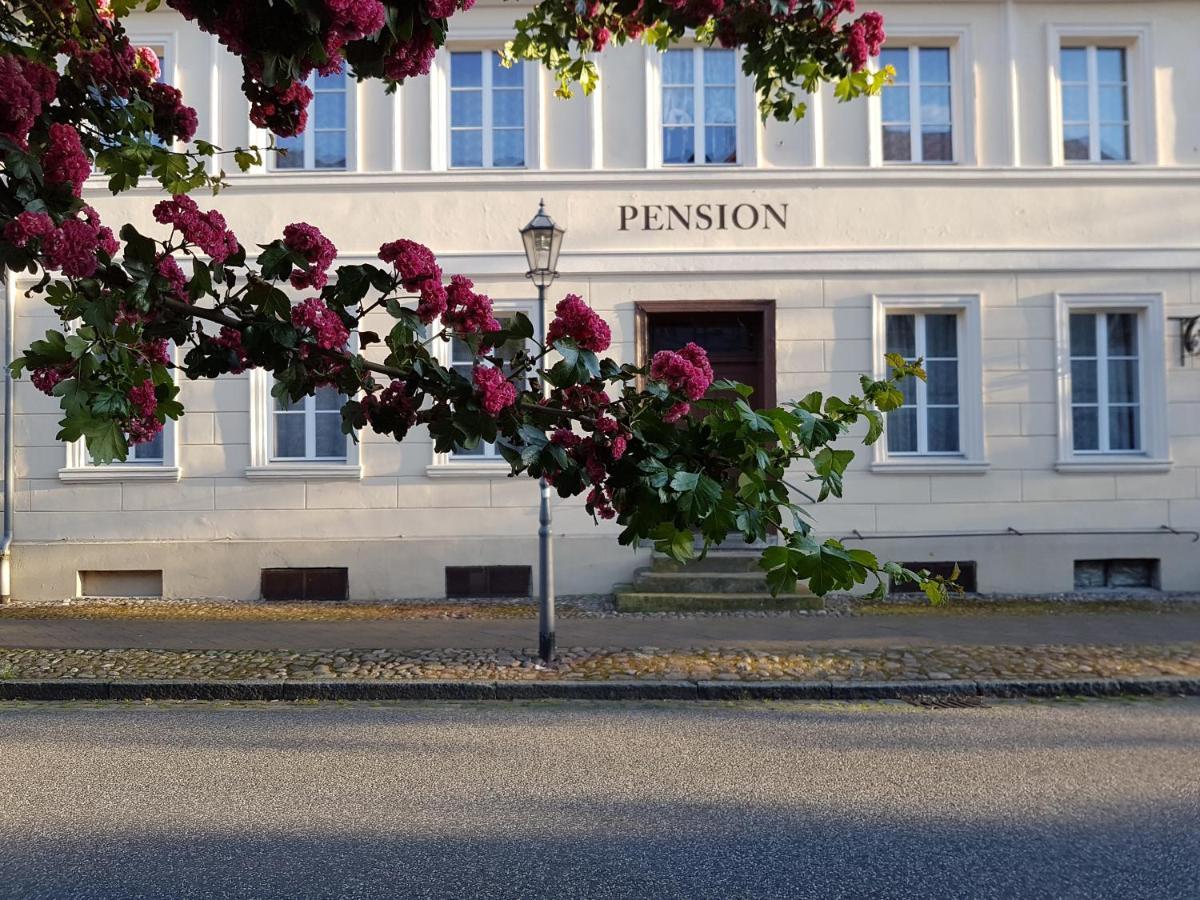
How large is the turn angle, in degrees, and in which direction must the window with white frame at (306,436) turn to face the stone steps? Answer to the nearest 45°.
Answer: approximately 45° to its left

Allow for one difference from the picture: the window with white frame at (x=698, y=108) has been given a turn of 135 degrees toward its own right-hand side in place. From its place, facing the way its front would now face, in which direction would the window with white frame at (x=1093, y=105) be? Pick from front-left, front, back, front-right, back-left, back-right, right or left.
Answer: back-right

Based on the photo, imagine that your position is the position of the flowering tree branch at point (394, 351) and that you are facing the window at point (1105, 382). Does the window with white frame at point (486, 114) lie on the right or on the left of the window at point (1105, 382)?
left

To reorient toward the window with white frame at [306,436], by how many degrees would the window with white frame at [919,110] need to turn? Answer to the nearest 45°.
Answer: approximately 90° to its right

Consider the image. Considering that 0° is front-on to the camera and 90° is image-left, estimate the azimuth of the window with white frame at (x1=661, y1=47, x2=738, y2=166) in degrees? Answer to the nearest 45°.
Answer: approximately 0°

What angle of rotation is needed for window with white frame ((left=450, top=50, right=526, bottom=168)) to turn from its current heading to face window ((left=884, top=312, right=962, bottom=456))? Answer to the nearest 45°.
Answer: approximately 90° to its left

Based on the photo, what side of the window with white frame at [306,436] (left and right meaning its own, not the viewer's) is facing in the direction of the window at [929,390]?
left
